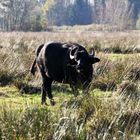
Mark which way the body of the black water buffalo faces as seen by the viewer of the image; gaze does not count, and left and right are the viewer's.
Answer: facing the viewer and to the right of the viewer
